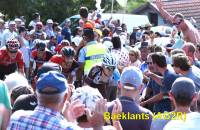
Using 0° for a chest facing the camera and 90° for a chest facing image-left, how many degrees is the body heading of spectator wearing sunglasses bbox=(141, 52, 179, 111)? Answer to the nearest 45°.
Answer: approximately 90°

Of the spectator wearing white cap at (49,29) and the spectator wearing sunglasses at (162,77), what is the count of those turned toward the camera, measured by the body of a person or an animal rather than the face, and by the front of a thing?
1

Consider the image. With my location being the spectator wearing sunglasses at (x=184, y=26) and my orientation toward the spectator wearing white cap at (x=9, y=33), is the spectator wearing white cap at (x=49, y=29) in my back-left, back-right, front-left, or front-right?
front-right

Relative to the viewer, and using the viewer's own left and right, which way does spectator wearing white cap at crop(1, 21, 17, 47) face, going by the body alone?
facing the viewer and to the right of the viewer

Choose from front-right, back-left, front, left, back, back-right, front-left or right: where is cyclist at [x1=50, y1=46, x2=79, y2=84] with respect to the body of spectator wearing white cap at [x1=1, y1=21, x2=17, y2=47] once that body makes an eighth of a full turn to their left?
right

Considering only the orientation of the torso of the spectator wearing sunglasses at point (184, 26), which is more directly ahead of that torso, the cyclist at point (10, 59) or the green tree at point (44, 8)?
the cyclist

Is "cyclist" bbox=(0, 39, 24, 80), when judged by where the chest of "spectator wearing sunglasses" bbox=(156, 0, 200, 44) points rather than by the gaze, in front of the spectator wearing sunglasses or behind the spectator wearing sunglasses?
in front

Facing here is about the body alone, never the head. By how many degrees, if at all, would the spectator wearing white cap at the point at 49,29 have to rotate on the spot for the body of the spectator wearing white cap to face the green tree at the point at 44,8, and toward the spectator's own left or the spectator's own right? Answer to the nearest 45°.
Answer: approximately 180°

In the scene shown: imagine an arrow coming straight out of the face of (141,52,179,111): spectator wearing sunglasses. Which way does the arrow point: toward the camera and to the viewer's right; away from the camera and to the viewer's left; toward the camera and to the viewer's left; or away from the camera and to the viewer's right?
toward the camera and to the viewer's left

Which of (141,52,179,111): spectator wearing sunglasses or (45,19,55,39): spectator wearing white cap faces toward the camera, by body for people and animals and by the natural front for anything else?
the spectator wearing white cap

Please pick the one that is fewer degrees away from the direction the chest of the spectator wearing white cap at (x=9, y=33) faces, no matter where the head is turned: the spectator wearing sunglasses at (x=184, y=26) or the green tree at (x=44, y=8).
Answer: the spectator wearing sunglasses

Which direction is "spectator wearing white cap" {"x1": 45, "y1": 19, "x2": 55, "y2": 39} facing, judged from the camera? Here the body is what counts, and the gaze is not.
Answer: toward the camera

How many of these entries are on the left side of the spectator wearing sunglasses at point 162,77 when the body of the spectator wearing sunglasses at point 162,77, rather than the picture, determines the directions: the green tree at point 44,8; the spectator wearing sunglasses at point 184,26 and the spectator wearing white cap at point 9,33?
0

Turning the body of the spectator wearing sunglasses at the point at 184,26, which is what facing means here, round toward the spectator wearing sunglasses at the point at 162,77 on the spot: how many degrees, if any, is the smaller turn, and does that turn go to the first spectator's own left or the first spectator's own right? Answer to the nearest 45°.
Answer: approximately 45° to the first spectator's own left
